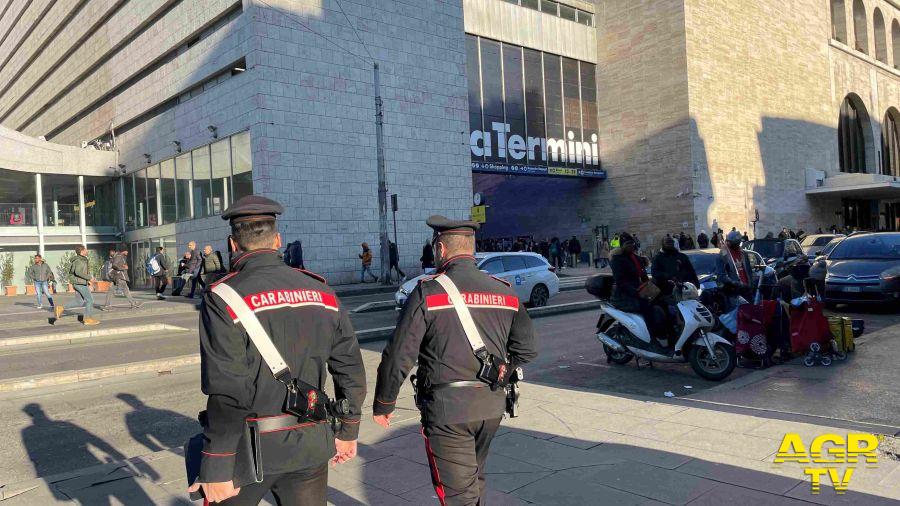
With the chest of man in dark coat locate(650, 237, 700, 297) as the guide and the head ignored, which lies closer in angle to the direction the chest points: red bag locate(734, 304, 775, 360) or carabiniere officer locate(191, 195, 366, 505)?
the red bag

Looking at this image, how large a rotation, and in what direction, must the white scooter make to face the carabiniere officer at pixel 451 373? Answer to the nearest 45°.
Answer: approximately 45° to its right

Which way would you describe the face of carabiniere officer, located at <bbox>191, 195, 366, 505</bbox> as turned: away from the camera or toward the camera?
away from the camera

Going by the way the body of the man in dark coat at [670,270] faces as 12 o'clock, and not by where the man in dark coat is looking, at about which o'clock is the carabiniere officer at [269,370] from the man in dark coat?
The carabiniere officer is roughly at 2 o'clock from the man in dark coat.

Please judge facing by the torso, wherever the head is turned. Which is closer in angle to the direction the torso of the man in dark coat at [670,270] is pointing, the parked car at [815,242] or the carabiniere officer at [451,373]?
the carabiniere officer
